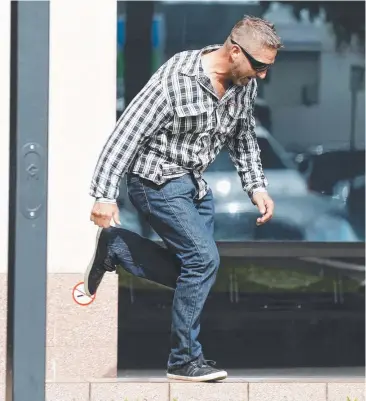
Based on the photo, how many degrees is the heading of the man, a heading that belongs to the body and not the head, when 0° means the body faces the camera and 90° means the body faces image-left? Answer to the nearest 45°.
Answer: approximately 315°

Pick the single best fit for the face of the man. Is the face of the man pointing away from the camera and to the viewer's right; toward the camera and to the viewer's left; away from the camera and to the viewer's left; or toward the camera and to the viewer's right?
toward the camera and to the viewer's right

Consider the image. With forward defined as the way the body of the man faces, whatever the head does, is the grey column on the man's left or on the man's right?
on the man's right
